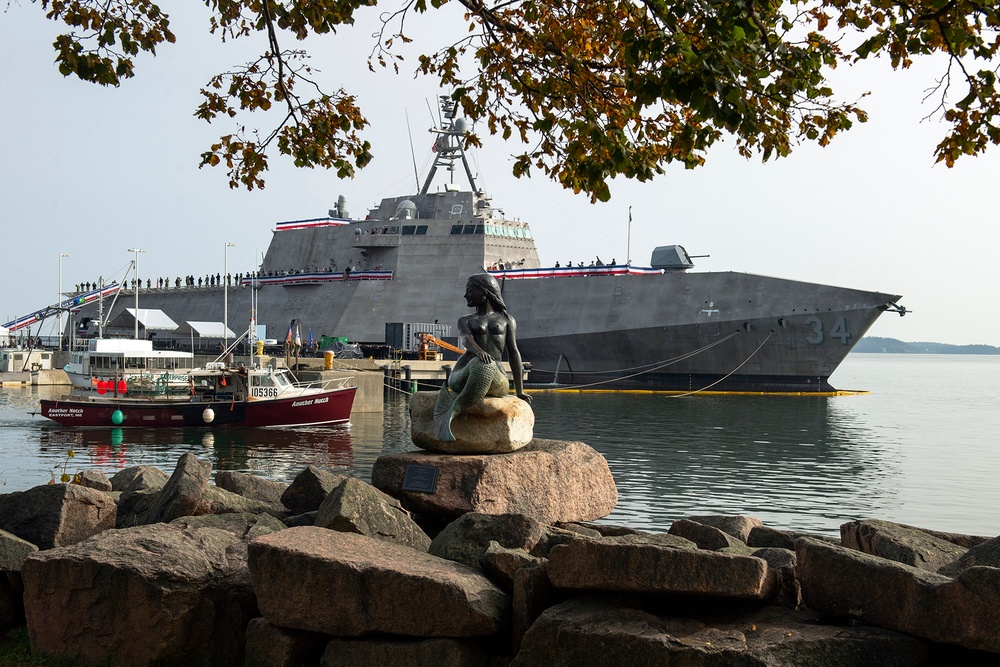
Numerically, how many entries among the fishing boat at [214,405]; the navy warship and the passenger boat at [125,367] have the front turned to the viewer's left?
1

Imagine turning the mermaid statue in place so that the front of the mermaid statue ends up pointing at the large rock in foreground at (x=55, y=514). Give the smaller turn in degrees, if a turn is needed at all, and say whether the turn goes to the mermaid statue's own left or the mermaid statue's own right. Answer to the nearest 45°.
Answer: approximately 45° to the mermaid statue's own right

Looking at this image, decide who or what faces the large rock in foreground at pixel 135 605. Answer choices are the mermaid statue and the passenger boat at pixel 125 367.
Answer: the mermaid statue

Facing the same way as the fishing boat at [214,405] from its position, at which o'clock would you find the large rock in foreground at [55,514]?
The large rock in foreground is roughly at 3 o'clock from the fishing boat.

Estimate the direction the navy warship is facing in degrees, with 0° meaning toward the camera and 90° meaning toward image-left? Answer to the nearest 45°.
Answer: approximately 315°

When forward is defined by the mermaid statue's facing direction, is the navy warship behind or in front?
behind

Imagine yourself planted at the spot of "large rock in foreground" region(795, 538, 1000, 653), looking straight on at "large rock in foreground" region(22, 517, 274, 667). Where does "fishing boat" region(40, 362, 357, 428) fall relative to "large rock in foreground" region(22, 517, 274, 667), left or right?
right

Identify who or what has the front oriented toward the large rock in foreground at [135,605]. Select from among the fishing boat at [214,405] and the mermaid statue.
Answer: the mermaid statue

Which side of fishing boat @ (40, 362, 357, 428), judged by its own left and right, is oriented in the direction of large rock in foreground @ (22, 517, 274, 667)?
right

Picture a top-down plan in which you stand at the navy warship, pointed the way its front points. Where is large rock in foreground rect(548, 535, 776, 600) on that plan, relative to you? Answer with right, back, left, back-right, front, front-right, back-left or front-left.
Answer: front-right

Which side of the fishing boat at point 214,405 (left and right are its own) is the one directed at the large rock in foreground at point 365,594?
right

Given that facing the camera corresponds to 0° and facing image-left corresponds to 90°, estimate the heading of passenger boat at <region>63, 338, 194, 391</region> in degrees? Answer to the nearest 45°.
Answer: approximately 90°

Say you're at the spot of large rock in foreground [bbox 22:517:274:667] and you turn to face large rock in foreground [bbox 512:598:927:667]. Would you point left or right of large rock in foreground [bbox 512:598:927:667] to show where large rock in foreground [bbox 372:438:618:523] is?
left

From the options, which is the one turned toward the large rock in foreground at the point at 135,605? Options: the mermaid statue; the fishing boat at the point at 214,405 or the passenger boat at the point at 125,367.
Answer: the mermaid statue
